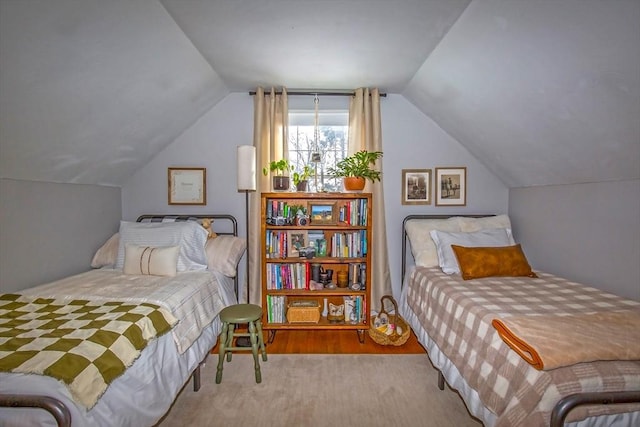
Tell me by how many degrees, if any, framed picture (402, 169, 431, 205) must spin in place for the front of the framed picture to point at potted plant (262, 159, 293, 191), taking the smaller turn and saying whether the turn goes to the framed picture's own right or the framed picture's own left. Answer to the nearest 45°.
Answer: approximately 45° to the framed picture's own right

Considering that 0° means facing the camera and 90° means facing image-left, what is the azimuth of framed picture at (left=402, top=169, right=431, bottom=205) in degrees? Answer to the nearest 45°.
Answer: approximately 0°

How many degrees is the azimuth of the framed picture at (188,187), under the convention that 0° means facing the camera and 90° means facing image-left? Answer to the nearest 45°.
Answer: approximately 0°

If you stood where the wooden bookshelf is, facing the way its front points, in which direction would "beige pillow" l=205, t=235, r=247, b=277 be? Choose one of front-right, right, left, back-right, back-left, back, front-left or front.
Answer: right

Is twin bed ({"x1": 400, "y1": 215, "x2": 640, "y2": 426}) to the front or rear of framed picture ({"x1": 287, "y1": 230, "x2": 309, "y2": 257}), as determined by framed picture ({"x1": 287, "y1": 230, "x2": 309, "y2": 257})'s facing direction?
to the front

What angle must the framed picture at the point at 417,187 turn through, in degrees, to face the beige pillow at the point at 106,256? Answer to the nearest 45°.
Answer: approximately 45° to its right

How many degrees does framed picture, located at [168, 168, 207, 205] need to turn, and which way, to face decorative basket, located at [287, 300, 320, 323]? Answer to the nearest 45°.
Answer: approximately 45° to its left

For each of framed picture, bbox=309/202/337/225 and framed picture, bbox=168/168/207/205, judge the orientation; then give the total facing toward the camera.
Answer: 2
